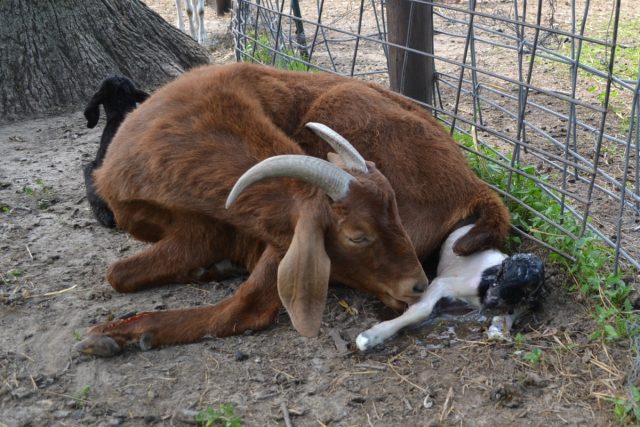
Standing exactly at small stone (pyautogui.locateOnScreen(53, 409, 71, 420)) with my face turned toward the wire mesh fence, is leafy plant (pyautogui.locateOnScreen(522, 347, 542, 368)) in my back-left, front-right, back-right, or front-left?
front-right

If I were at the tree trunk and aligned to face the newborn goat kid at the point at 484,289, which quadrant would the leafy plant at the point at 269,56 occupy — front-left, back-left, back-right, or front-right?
front-left
